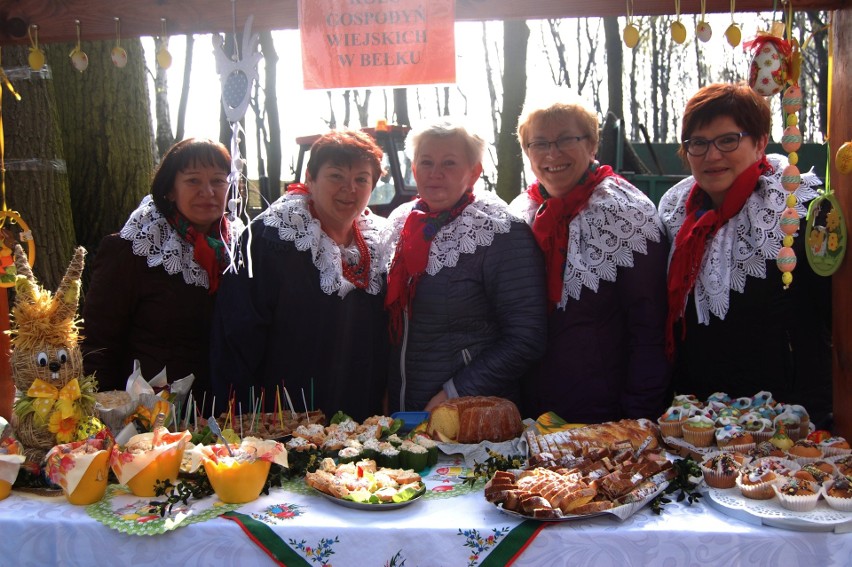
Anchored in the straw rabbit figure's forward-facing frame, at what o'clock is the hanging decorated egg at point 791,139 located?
The hanging decorated egg is roughly at 10 o'clock from the straw rabbit figure.

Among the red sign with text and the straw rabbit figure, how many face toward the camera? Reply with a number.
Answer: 2

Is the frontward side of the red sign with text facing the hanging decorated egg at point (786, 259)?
no

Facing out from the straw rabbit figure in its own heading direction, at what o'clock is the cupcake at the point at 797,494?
The cupcake is roughly at 10 o'clock from the straw rabbit figure.

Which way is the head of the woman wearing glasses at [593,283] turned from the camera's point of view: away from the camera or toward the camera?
toward the camera

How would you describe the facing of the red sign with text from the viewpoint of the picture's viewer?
facing the viewer

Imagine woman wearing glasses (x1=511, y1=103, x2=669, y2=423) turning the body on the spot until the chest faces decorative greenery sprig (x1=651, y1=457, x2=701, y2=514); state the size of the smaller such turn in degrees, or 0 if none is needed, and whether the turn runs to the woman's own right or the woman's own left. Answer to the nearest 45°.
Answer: approximately 45° to the woman's own left

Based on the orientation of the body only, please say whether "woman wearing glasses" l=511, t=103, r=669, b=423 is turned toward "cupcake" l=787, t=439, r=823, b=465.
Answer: no

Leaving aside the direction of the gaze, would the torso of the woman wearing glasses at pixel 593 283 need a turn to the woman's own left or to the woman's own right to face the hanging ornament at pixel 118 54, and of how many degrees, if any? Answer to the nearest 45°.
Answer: approximately 45° to the woman's own right

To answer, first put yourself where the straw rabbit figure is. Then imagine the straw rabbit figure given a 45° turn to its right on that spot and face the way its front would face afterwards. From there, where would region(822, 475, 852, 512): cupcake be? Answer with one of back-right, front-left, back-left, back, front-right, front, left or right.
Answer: left

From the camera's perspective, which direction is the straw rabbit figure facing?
toward the camera

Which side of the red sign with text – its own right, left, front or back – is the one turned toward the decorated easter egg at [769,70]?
left

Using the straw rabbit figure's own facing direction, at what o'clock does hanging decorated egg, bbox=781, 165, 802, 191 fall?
The hanging decorated egg is roughly at 10 o'clock from the straw rabbit figure.

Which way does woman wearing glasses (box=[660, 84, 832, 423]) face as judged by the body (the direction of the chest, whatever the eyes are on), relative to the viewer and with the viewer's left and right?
facing the viewer and to the left of the viewer
